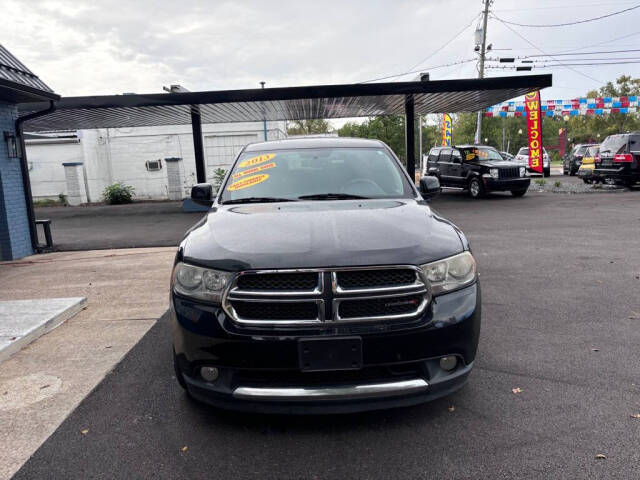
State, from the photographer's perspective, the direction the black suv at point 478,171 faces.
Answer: facing the viewer and to the right of the viewer

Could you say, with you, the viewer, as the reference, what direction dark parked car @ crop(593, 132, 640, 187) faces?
facing away from the viewer and to the right of the viewer

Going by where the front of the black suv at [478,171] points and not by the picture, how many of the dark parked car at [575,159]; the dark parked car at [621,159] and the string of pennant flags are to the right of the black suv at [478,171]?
0

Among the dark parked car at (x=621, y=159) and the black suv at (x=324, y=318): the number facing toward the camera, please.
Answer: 1

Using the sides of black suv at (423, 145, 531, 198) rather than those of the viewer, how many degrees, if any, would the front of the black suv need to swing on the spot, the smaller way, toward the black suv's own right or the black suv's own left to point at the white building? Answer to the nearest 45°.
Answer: approximately 135° to the black suv's own right

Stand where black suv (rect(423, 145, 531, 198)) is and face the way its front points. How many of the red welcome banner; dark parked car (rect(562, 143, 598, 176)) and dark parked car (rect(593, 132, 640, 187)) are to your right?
0

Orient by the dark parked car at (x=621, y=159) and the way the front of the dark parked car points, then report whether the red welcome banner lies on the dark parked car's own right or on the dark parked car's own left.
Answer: on the dark parked car's own left

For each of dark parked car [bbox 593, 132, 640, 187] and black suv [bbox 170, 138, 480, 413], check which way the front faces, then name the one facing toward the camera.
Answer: the black suv

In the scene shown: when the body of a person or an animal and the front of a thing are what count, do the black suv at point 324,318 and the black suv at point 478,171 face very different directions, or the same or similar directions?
same or similar directions

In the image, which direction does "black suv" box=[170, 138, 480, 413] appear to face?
toward the camera

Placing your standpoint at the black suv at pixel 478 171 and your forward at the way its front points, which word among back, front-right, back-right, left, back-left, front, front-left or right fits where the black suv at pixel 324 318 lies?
front-right
